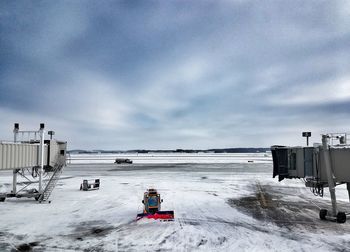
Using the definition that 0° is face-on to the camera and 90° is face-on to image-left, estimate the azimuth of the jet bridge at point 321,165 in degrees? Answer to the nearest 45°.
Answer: approximately 90°

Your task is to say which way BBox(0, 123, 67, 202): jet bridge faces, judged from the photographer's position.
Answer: facing away from the viewer and to the right of the viewer
